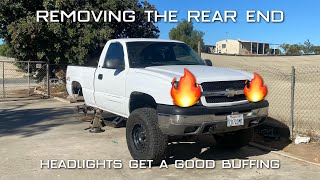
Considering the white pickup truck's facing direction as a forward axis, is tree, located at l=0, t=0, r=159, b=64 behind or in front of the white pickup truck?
behind

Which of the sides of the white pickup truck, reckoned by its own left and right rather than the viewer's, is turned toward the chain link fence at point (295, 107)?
left

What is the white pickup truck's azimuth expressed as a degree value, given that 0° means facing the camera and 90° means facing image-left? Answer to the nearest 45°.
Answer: approximately 315°
